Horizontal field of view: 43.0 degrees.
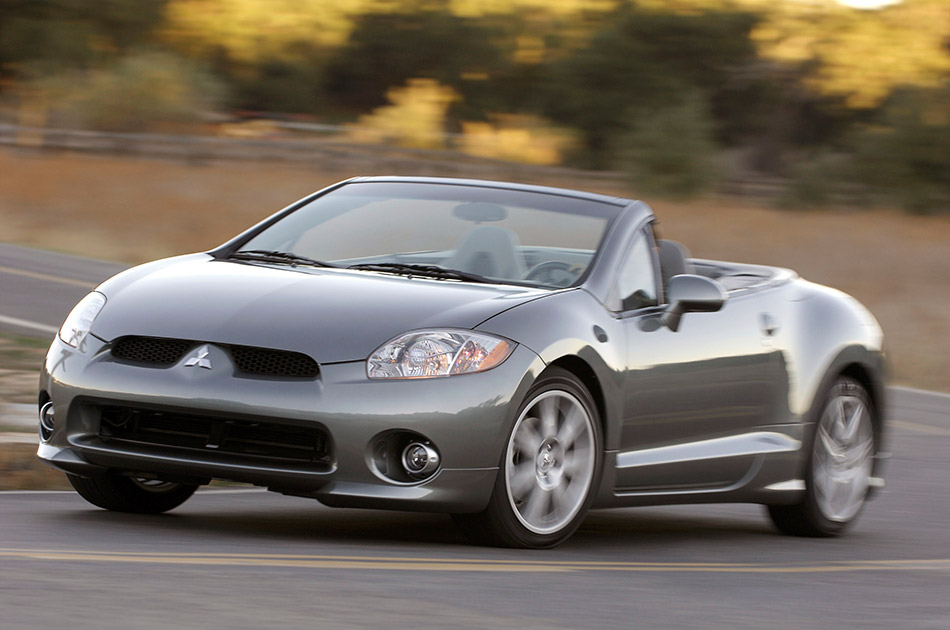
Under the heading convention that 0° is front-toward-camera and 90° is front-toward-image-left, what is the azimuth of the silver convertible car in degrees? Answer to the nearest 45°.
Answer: approximately 45°
